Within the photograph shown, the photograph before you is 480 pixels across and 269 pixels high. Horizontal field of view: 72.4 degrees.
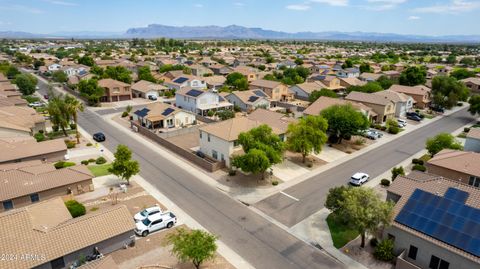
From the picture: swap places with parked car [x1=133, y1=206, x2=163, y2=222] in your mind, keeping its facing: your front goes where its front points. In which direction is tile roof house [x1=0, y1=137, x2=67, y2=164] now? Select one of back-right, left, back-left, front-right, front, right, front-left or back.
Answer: right

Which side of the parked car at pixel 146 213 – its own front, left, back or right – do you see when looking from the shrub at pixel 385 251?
left

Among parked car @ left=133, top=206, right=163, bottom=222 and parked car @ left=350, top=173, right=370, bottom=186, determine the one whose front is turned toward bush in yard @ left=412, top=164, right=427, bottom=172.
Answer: parked car @ left=350, top=173, right=370, bottom=186

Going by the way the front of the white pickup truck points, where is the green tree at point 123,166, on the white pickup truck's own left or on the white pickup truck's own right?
on the white pickup truck's own right

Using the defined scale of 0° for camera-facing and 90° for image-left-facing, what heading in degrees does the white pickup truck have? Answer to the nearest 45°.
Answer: approximately 45°

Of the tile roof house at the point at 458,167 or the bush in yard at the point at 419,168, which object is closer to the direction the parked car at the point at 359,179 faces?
the bush in yard

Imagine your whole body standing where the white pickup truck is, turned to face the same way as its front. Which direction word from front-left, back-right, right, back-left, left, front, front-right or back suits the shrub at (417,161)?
back-left

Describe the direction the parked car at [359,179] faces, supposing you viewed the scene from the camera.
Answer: facing away from the viewer and to the right of the viewer

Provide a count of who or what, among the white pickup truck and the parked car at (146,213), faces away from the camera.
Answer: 0
